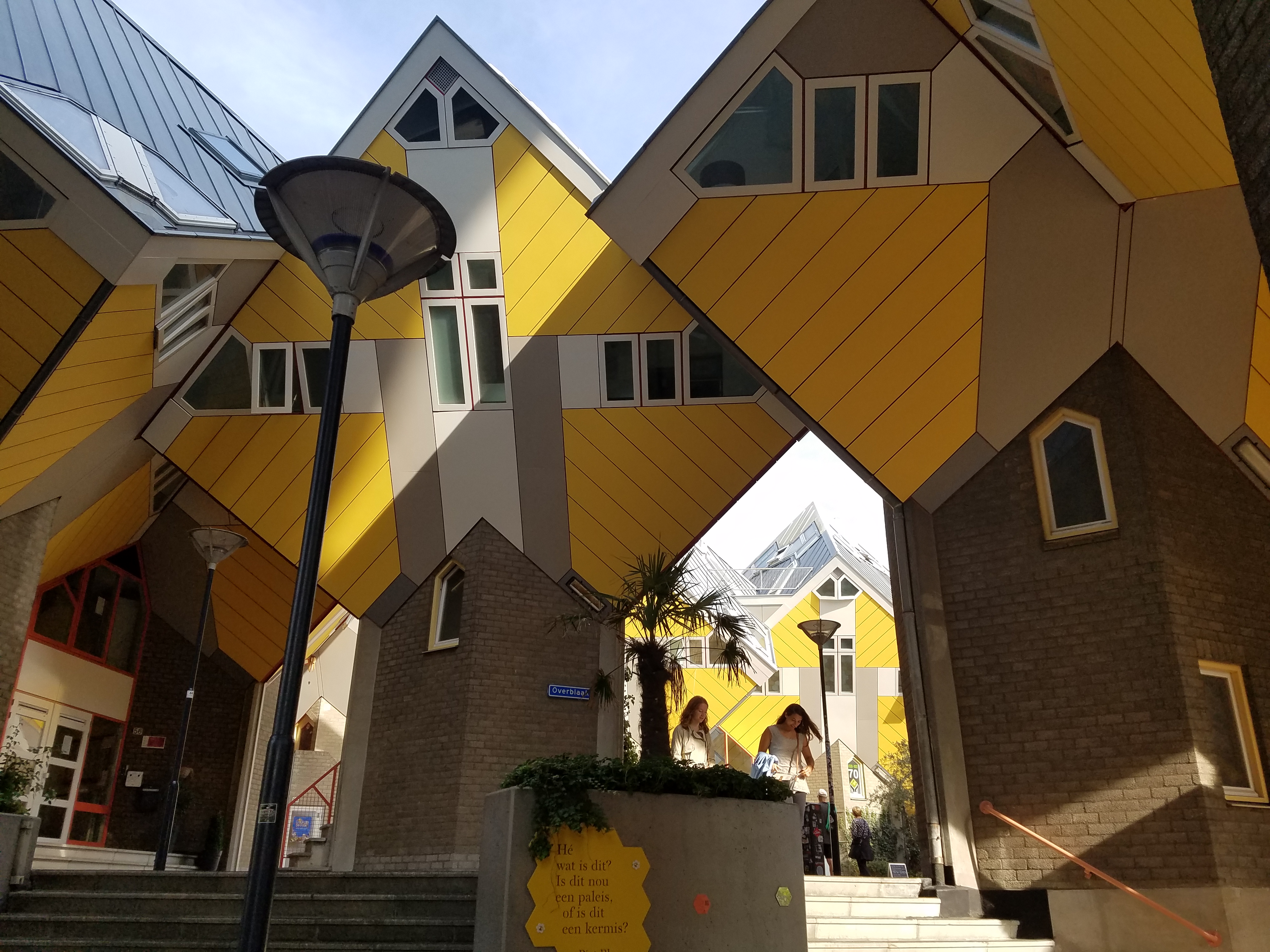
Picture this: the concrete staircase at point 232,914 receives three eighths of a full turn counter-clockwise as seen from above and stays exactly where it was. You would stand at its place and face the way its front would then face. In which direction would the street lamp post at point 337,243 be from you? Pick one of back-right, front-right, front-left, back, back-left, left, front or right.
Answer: back-right

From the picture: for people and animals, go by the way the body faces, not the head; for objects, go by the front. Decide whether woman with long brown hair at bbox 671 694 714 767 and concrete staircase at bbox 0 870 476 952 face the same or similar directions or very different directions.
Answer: same or similar directions

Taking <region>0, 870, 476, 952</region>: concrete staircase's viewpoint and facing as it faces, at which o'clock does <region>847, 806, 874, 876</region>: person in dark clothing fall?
The person in dark clothing is roughly at 8 o'clock from the concrete staircase.

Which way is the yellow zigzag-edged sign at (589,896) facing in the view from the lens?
facing the viewer

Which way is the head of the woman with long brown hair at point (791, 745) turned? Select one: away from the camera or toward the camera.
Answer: toward the camera

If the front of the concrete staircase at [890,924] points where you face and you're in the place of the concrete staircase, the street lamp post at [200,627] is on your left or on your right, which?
on your right

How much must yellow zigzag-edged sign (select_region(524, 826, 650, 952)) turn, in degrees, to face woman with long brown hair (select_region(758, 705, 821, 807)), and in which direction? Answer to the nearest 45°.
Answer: approximately 135° to its left

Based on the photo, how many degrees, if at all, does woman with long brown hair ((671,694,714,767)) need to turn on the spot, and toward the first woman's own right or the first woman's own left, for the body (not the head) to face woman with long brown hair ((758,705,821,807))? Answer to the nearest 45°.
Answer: approximately 45° to the first woman's own left

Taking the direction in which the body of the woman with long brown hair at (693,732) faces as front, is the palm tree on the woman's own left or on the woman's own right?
on the woman's own right

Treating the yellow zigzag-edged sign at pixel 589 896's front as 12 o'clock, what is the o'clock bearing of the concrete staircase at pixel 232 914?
The concrete staircase is roughly at 4 o'clock from the yellow zigzag-edged sign.

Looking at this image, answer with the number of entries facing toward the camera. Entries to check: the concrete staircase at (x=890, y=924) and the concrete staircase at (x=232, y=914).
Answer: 2

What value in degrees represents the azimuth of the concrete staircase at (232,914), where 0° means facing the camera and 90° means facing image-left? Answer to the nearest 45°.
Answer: approximately 0°

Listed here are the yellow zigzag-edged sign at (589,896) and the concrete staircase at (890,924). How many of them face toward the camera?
2
